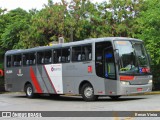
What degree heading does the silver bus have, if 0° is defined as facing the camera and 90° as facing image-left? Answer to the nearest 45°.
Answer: approximately 315°

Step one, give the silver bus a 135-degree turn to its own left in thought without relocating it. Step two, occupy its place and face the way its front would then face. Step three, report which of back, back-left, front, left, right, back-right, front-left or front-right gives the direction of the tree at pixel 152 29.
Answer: front-right

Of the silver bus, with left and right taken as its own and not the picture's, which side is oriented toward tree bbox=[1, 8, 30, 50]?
back
